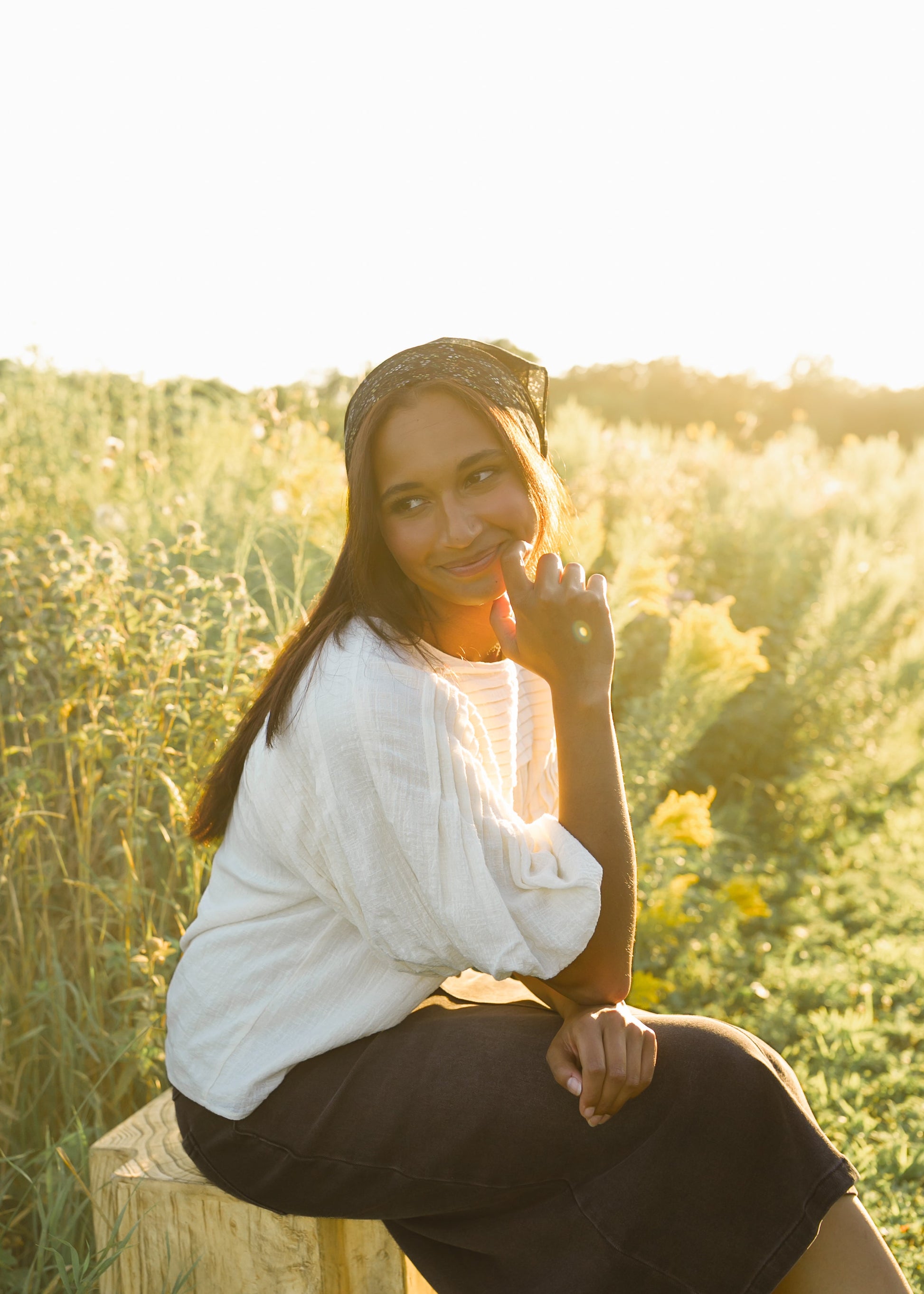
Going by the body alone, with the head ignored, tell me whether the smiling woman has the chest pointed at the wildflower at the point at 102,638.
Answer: no

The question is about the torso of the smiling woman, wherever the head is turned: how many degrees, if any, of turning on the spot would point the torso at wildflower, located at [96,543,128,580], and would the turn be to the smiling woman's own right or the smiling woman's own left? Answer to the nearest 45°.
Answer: approximately 135° to the smiling woman's own left

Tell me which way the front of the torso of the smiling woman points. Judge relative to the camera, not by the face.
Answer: to the viewer's right

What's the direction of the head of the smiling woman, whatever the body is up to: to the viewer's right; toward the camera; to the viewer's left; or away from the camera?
toward the camera

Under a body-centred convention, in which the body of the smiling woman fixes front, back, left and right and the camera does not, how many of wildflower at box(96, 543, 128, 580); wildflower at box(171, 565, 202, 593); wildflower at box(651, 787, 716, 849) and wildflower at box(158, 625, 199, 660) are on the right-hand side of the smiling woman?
0

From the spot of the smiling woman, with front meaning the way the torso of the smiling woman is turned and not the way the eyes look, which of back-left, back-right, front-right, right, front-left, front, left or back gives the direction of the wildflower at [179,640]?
back-left

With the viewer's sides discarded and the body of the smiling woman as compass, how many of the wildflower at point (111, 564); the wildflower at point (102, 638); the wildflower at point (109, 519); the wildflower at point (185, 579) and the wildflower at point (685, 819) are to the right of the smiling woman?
0

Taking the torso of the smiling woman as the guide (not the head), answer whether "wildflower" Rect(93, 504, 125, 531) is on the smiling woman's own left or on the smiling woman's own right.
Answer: on the smiling woman's own left

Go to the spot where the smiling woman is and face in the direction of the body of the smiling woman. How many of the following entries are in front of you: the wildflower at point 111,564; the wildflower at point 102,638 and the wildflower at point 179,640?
0

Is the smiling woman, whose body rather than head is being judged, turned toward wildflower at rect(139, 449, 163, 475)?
no

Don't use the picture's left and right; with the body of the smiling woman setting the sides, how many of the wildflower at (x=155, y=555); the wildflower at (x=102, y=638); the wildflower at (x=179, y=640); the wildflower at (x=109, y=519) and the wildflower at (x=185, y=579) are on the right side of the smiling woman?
0

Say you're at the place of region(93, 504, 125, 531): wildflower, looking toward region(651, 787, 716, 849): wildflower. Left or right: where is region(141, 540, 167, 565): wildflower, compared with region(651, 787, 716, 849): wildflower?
right

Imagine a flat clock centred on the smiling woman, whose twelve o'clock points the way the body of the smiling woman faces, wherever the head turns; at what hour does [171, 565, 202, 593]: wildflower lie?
The wildflower is roughly at 8 o'clock from the smiling woman.
